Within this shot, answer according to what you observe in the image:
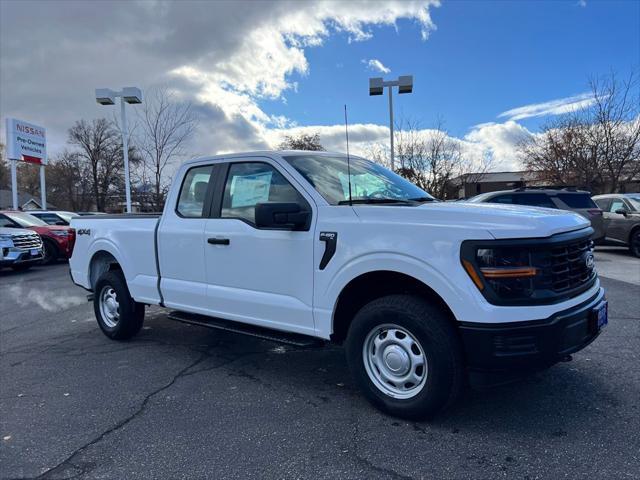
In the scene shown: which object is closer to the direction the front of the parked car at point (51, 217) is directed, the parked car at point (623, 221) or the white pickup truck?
the parked car

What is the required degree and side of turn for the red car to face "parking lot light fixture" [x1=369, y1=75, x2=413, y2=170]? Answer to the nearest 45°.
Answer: approximately 45° to its left

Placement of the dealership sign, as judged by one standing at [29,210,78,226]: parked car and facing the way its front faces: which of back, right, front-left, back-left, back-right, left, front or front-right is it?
back-left

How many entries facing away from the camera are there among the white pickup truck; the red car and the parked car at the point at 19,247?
0

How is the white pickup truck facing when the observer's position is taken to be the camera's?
facing the viewer and to the right of the viewer

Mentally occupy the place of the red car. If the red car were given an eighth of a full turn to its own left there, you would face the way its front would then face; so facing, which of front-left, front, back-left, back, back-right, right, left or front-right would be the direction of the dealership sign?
left

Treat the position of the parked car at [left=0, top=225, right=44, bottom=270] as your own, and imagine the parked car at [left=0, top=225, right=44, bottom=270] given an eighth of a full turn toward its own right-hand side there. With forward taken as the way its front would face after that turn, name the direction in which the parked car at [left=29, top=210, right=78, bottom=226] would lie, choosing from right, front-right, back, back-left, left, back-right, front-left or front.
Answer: back

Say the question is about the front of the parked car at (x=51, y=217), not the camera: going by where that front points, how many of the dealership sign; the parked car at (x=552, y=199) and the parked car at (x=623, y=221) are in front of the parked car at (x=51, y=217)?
2

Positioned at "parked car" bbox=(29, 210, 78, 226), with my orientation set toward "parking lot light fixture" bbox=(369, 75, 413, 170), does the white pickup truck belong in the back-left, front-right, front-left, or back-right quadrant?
front-right

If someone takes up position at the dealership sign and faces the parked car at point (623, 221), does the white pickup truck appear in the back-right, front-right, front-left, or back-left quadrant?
front-right
